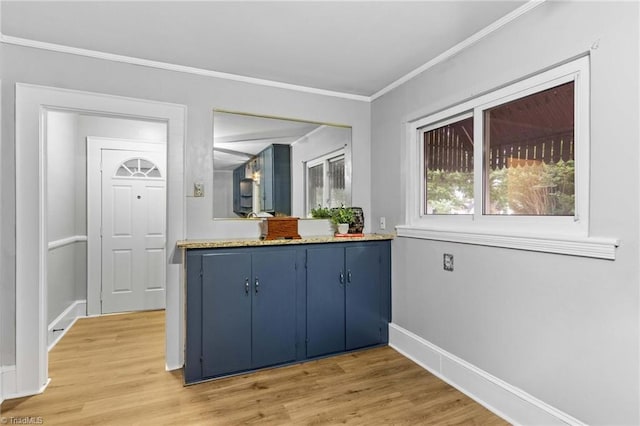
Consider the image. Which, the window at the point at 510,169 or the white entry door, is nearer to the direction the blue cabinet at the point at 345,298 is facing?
the window

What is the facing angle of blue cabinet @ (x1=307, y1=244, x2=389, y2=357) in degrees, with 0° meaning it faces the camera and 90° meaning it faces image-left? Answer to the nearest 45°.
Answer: approximately 315°

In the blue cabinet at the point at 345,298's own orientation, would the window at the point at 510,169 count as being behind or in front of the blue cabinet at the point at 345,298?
in front

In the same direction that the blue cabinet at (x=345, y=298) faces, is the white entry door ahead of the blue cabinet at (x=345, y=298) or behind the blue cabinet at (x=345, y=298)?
behind
